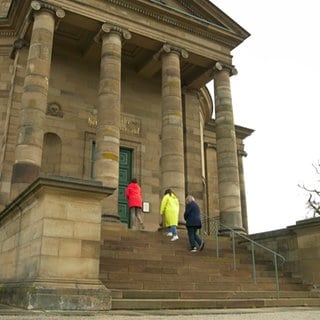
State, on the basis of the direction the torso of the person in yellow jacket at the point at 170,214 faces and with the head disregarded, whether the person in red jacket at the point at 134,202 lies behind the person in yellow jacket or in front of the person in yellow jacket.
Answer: in front

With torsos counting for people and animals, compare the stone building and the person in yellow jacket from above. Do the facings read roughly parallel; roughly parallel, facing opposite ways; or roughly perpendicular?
roughly parallel, facing opposite ways

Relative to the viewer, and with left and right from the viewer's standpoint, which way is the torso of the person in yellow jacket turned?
facing away from the viewer and to the left of the viewer

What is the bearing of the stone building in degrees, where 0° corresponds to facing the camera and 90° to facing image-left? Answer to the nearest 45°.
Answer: approximately 315°

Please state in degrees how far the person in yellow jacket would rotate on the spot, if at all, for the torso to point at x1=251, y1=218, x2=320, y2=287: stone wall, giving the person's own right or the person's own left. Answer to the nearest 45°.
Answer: approximately 135° to the person's own right
